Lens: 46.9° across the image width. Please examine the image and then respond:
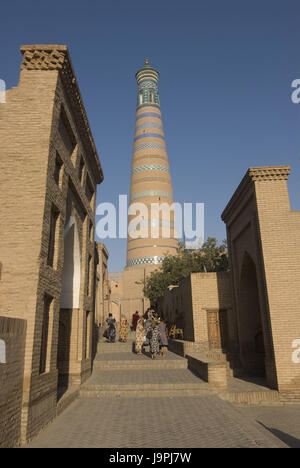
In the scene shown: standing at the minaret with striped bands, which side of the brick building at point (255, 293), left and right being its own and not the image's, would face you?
right

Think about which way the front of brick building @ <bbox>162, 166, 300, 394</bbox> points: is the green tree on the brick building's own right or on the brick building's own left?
on the brick building's own right

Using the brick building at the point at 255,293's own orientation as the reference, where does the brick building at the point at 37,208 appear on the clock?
the brick building at the point at 37,208 is roughly at 10 o'clock from the brick building at the point at 255,293.

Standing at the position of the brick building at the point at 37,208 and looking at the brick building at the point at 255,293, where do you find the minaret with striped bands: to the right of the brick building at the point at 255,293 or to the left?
left

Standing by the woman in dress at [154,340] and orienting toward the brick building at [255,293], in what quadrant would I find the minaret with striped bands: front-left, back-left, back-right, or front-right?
back-left

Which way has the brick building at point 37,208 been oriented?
to the viewer's right

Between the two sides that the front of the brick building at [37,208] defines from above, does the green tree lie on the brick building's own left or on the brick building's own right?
on the brick building's own left

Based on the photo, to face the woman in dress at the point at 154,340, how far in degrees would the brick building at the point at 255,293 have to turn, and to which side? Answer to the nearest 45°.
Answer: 0° — it already faces them

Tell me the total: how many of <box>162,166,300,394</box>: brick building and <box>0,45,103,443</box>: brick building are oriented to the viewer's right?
1

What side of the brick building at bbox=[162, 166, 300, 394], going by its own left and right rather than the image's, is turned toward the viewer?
left

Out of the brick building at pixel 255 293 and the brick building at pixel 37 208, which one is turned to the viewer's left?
the brick building at pixel 255 293
